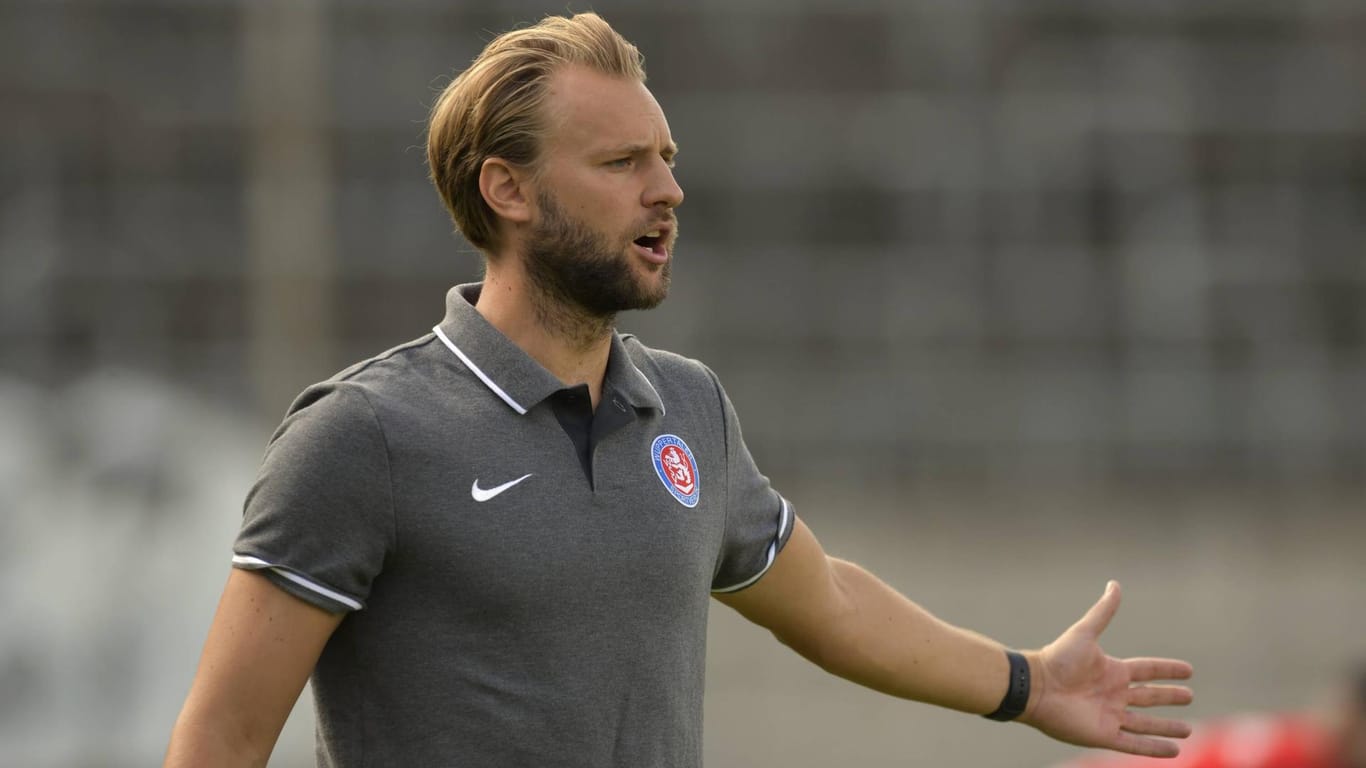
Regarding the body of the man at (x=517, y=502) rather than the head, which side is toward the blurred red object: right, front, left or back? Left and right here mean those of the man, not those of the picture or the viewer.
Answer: left

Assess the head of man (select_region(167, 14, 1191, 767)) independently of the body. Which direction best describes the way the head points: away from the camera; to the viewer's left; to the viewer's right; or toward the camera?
to the viewer's right

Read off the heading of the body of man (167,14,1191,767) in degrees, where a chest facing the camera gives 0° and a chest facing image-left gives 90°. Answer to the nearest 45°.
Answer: approximately 315°
